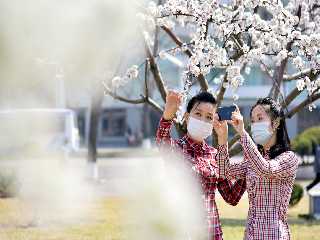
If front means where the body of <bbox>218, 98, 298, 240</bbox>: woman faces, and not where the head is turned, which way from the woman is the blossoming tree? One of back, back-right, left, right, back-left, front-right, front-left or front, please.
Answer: back-right

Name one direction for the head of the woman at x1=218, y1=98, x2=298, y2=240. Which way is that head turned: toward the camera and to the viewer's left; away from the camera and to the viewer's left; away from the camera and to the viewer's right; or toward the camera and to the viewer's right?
toward the camera and to the viewer's left

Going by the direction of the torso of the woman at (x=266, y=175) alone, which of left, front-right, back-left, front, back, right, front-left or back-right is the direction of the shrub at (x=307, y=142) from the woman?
back-right

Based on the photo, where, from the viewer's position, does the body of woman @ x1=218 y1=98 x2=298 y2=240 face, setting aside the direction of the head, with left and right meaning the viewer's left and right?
facing the viewer and to the left of the viewer
